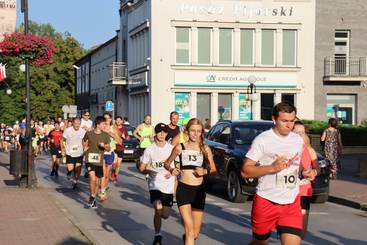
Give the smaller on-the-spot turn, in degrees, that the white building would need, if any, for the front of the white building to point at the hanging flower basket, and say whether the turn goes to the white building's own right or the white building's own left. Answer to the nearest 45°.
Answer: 0° — it already faces it

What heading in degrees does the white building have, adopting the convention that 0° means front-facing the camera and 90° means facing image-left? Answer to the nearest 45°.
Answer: approximately 0°

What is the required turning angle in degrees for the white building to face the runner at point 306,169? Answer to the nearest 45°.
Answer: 0° — it already faces them

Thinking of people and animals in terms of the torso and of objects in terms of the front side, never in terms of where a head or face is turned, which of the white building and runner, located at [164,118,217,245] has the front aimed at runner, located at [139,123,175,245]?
the white building

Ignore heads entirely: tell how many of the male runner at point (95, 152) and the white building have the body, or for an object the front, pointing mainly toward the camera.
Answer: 2

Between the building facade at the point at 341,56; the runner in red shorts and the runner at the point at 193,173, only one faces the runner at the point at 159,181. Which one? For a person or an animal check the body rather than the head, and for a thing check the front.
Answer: the building facade

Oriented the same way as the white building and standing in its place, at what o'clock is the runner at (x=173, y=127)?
The runner is roughly at 12 o'clock from the white building.
